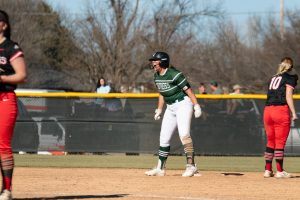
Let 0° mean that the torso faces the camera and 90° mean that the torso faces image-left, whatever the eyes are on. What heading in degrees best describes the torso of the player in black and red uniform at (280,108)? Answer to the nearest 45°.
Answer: approximately 225°

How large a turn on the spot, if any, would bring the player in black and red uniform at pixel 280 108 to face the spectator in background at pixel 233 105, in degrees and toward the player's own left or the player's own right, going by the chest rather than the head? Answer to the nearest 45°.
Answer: approximately 45° to the player's own left

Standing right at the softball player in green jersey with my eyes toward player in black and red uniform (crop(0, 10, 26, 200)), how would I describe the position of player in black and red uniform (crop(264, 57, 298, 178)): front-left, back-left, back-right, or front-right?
back-left

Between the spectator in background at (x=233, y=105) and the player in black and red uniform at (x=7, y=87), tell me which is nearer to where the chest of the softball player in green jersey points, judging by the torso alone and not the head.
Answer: the player in black and red uniform

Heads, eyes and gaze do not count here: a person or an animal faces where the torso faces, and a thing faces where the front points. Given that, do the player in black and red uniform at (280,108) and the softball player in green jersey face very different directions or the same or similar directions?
very different directions

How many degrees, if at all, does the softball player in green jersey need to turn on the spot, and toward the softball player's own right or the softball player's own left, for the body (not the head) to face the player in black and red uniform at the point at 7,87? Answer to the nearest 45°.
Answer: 0° — they already face them

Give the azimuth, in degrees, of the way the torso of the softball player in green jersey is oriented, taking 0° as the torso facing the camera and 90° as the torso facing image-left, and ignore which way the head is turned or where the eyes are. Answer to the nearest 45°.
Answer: approximately 45°
